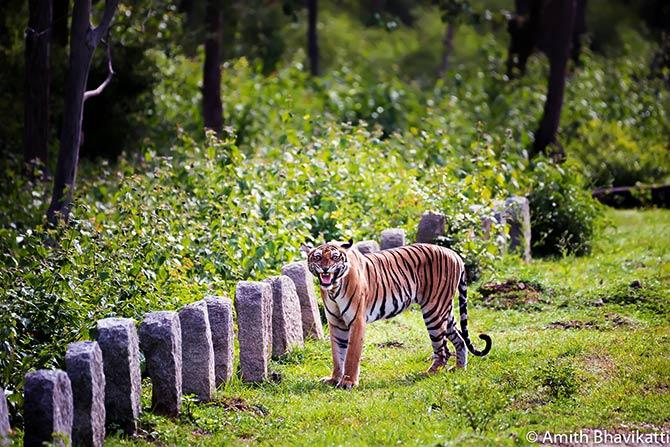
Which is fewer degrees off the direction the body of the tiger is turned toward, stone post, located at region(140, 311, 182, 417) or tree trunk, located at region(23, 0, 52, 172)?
the stone post

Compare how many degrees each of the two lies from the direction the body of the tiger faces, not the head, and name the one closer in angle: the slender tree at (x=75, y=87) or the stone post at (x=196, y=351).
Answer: the stone post

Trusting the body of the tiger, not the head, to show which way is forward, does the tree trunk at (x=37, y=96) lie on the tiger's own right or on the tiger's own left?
on the tiger's own right

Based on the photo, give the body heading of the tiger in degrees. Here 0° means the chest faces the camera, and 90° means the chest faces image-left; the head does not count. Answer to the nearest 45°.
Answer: approximately 45°

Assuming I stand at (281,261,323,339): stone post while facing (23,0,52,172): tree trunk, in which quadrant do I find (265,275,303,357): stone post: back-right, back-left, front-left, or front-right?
back-left

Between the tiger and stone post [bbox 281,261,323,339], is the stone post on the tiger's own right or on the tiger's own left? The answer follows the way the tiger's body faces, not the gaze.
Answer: on the tiger's own right

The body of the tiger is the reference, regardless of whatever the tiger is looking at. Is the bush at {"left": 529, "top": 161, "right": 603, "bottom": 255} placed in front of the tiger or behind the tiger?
behind

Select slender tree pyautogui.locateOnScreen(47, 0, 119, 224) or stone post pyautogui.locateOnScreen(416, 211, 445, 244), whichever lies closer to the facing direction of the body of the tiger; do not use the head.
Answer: the slender tree

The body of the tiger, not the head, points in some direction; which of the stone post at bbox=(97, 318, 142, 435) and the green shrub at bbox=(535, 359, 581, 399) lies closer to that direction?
the stone post

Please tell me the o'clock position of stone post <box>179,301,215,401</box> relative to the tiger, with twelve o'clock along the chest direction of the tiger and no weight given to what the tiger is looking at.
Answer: The stone post is roughly at 12 o'clock from the tiger.

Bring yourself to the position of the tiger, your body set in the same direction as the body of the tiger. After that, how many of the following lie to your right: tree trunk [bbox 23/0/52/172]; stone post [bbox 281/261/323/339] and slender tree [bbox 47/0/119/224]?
3

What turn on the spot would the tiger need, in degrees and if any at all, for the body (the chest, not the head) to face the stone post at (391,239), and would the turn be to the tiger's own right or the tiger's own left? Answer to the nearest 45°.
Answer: approximately 135° to the tiger's own right
